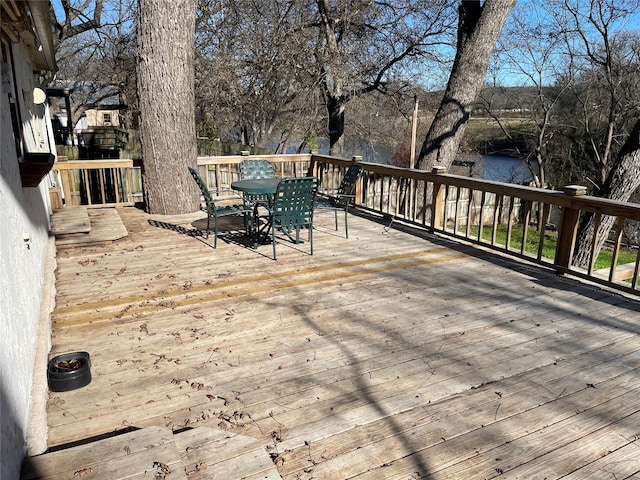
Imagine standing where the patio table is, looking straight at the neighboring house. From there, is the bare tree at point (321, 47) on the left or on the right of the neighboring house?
right

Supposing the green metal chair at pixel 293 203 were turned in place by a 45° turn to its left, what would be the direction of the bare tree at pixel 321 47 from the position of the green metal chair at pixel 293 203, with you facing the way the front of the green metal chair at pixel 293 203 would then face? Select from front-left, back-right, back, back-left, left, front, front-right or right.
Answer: right

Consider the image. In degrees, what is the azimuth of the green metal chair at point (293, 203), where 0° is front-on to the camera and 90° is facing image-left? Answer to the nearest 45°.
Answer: approximately 135°

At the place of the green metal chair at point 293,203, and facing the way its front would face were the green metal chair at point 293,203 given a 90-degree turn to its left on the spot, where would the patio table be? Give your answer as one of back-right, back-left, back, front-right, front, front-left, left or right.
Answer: right

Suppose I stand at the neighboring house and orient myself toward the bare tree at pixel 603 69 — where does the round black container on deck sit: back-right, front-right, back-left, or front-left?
front-right

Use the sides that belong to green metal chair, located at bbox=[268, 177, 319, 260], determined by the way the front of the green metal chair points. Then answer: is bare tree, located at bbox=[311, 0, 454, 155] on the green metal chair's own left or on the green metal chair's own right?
on the green metal chair's own right

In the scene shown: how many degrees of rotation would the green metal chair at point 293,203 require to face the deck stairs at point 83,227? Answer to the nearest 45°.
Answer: approximately 45° to its left

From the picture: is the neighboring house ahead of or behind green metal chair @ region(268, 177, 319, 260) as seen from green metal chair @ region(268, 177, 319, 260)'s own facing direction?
ahead

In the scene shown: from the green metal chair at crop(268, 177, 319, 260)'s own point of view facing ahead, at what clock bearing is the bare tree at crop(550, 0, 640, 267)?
The bare tree is roughly at 3 o'clock from the green metal chair.

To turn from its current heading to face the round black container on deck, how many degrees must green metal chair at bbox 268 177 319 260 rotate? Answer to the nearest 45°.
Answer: approximately 90° to its left

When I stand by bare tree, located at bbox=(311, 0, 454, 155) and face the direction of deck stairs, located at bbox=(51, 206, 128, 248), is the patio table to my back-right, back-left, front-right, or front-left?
front-left
